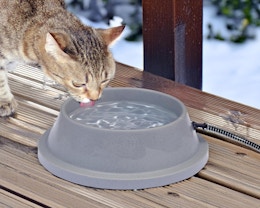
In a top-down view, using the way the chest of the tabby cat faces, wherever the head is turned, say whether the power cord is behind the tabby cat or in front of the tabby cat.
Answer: in front

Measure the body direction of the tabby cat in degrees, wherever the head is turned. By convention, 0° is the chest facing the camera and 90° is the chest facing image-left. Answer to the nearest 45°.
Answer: approximately 315°

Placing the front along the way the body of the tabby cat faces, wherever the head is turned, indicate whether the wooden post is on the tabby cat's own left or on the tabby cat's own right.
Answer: on the tabby cat's own left

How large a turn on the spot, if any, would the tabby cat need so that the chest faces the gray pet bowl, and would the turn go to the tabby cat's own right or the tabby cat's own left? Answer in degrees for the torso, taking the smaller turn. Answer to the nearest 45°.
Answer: approximately 45° to the tabby cat's own right
